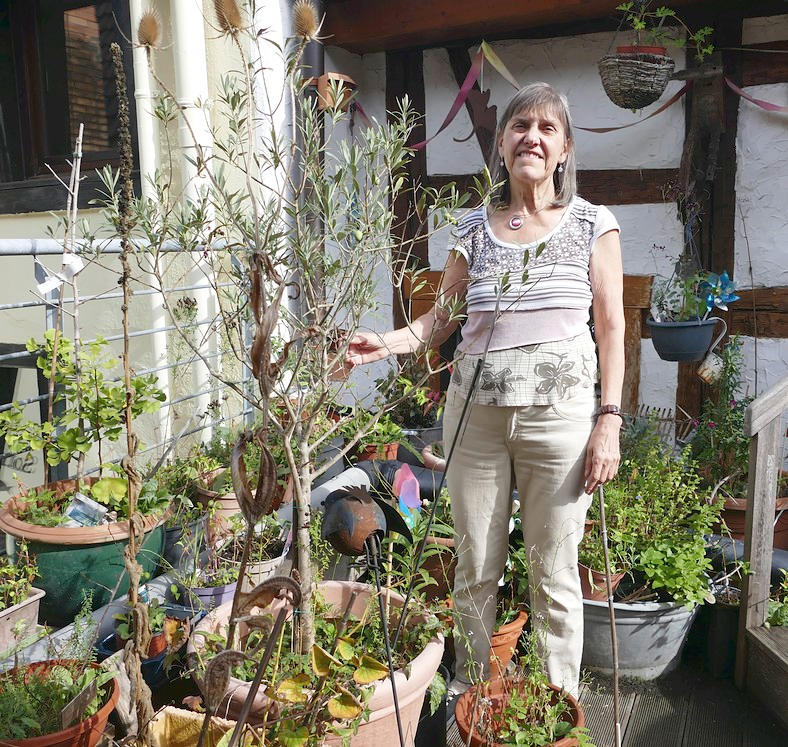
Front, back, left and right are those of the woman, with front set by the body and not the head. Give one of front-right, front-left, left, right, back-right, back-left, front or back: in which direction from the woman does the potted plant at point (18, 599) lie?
right

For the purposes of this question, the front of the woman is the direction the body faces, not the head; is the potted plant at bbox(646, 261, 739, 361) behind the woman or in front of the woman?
behind

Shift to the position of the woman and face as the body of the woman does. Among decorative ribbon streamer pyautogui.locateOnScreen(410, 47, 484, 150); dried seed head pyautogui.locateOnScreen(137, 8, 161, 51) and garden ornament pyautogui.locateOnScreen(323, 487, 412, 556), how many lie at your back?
1

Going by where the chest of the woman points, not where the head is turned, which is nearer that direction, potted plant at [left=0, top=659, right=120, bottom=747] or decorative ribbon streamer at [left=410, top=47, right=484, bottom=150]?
the potted plant

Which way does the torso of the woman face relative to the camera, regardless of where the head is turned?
toward the camera

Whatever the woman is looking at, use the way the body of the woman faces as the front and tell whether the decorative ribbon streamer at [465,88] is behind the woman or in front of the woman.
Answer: behind

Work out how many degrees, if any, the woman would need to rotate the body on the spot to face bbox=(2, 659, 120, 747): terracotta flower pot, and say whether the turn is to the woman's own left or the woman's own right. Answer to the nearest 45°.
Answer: approximately 45° to the woman's own right

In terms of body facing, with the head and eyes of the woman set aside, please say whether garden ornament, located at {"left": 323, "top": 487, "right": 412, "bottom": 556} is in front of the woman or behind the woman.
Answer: in front

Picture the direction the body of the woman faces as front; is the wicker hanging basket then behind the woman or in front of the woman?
behind

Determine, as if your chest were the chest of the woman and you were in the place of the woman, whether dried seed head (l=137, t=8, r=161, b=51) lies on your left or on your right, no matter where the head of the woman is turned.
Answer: on your right

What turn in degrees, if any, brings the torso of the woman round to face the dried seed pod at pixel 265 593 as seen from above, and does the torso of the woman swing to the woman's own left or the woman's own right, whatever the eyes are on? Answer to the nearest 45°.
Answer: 0° — they already face it

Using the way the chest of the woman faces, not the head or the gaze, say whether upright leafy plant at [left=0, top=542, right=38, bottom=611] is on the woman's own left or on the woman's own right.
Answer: on the woman's own right

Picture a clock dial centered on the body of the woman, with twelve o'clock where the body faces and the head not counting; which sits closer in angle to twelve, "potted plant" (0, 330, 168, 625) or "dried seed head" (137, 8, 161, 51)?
the dried seed head

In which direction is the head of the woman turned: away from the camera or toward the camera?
toward the camera

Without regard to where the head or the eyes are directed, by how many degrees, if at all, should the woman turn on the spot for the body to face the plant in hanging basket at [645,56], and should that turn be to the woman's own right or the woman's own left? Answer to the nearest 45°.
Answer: approximately 180°
